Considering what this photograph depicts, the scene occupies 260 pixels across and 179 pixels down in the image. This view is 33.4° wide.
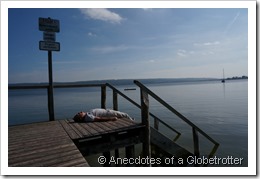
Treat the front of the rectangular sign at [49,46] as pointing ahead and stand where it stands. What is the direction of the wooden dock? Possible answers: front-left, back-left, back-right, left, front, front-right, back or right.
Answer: front

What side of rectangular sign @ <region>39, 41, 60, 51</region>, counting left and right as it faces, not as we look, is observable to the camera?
front
